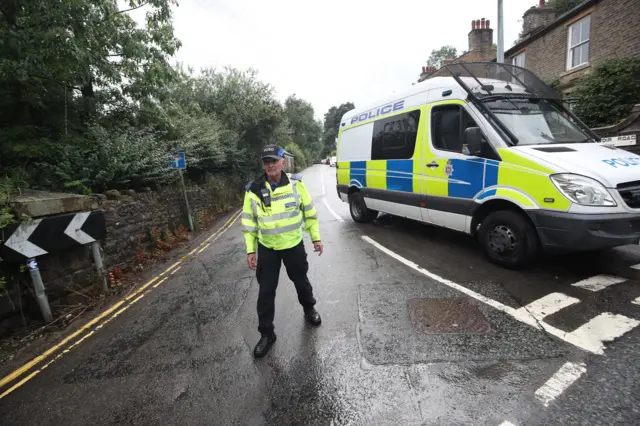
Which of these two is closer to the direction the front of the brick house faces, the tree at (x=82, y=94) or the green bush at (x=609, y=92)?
the tree

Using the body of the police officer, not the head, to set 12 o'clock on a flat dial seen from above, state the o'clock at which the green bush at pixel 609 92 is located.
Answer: The green bush is roughly at 8 o'clock from the police officer.

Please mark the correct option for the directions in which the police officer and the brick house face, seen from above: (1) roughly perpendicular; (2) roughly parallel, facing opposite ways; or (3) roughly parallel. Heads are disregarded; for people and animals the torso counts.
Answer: roughly perpendicular

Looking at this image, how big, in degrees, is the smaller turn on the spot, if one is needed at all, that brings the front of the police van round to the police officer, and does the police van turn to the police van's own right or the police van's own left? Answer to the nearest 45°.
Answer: approximately 90° to the police van's own right

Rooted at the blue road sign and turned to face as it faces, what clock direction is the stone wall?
The stone wall is roughly at 1 o'clock from the blue road sign.

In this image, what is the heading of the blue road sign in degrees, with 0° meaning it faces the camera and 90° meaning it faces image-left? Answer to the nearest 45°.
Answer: approximately 0°

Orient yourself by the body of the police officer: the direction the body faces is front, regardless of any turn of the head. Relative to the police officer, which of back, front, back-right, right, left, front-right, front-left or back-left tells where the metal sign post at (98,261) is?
back-right

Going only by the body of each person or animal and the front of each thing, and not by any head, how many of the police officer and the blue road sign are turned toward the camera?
2
